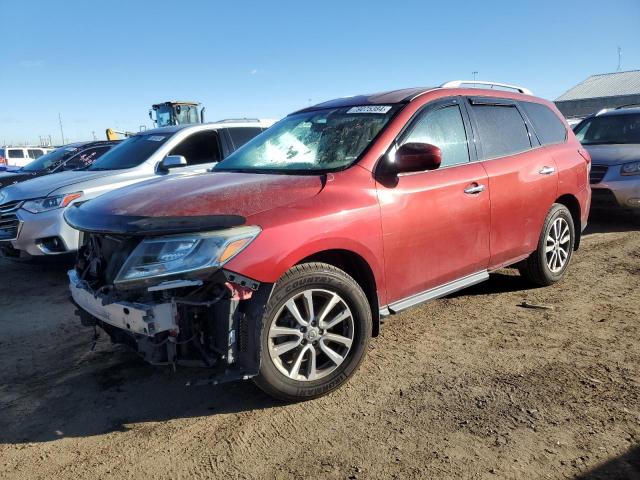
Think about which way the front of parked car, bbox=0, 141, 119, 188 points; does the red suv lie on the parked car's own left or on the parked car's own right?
on the parked car's own left

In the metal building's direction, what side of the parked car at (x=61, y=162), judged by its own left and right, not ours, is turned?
back

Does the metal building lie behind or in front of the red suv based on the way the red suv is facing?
behind

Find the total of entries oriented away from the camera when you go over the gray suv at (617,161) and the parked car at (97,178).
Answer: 0

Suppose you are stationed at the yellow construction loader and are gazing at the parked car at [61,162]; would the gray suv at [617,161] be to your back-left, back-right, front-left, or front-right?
front-left

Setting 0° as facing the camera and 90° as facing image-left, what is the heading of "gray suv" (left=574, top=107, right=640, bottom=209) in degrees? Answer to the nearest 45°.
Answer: approximately 45°

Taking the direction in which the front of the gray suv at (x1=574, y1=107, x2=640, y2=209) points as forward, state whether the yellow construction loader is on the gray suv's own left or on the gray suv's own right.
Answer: on the gray suv's own right

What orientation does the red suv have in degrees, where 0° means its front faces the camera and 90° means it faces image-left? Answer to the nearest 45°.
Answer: approximately 45°

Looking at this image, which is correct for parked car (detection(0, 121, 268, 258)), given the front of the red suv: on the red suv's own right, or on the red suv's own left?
on the red suv's own right

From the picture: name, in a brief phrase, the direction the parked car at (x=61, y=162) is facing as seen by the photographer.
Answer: facing the viewer and to the left of the viewer
